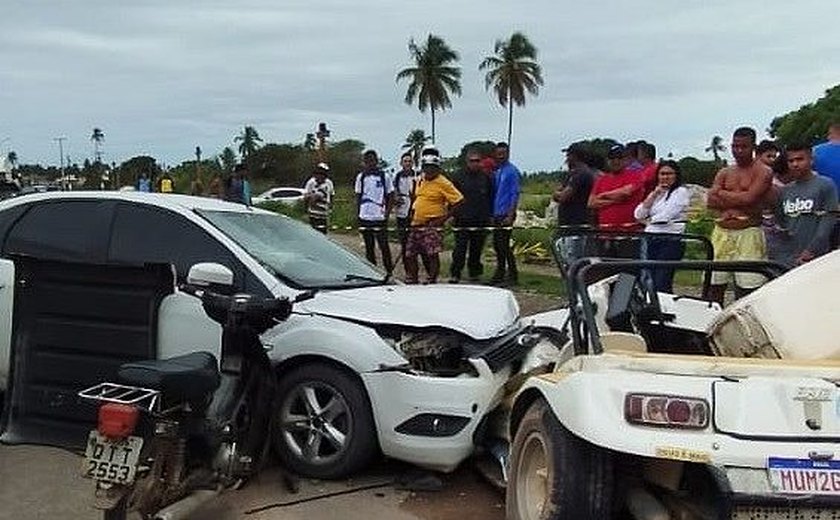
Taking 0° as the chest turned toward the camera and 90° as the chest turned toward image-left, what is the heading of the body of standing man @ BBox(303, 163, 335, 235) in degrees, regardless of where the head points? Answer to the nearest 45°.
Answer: approximately 0°

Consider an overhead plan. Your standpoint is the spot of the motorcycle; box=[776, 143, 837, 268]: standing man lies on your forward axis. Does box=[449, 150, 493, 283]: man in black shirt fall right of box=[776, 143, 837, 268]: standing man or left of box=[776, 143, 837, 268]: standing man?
left

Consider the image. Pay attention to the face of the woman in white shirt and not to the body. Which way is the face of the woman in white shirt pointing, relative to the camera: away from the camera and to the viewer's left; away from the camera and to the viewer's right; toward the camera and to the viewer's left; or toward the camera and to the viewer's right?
toward the camera and to the viewer's left

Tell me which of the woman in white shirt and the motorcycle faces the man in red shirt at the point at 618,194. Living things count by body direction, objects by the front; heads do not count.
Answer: the motorcycle

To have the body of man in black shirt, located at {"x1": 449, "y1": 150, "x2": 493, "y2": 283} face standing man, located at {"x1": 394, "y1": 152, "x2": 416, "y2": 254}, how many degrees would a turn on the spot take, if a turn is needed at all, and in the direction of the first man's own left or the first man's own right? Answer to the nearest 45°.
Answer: approximately 135° to the first man's own right

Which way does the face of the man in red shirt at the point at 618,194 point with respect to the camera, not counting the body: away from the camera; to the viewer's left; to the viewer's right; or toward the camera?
toward the camera

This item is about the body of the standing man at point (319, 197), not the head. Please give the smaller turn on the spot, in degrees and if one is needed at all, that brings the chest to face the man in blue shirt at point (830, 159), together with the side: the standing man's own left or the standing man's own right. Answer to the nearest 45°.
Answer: approximately 45° to the standing man's own left

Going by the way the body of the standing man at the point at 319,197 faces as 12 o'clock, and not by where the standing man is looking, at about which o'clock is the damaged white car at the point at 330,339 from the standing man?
The damaged white car is roughly at 12 o'clock from the standing man.

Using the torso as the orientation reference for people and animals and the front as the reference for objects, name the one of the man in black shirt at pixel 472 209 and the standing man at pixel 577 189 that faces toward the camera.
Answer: the man in black shirt

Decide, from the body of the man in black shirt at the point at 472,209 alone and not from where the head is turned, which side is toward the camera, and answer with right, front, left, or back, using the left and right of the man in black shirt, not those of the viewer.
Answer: front

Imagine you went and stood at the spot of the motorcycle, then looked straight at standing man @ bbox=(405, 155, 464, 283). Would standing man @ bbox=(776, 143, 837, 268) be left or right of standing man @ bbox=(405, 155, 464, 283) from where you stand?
right

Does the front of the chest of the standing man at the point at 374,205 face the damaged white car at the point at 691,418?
yes

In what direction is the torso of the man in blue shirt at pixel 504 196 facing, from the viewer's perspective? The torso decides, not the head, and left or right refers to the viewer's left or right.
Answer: facing the viewer and to the left of the viewer
